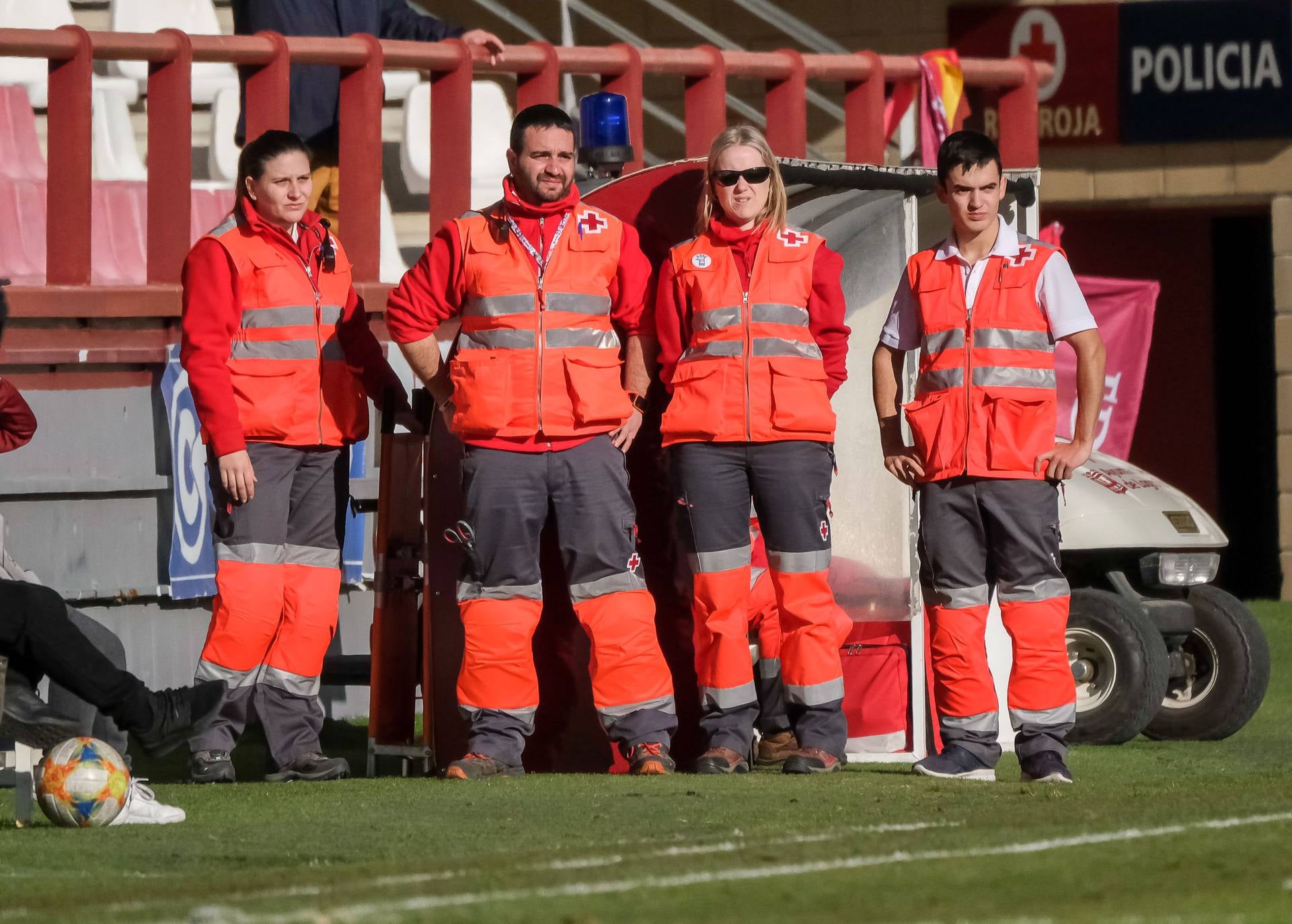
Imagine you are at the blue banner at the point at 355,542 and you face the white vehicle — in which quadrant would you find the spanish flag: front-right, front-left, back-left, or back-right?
front-left

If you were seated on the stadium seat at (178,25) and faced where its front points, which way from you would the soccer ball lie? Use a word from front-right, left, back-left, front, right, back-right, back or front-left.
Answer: front

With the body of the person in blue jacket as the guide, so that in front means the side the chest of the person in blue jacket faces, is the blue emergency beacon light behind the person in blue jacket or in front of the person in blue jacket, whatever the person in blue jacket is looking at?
in front

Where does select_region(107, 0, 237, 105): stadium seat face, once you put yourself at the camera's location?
facing the viewer

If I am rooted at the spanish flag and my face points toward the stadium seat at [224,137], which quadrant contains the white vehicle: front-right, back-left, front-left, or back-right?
back-left

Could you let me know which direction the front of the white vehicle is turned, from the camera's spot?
facing the viewer and to the right of the viewer

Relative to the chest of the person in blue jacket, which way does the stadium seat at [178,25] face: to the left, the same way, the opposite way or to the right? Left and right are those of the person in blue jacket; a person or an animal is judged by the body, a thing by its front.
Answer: the same way
